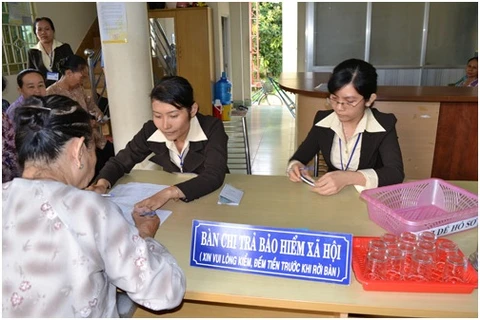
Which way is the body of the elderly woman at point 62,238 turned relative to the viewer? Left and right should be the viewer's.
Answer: facing away from the viewer and to the right of the viewer

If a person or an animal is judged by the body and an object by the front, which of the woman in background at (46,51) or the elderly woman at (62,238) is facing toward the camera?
the woman in background

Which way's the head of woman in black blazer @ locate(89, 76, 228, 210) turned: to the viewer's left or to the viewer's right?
to the viewer's left

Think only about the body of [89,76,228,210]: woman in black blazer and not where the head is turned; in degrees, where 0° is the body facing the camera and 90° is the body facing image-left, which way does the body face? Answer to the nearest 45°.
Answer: approximately 45°

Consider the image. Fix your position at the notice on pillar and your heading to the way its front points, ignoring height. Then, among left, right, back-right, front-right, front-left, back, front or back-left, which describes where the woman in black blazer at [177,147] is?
front

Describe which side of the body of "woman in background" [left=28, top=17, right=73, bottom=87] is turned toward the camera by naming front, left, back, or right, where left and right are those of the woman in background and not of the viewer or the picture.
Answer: front

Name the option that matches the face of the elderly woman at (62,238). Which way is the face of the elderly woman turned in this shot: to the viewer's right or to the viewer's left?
to the viewer's right

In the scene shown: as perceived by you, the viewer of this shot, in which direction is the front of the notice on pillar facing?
facing the viewer

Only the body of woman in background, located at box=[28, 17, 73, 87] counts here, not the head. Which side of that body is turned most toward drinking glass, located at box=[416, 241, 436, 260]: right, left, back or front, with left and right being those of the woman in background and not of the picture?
front

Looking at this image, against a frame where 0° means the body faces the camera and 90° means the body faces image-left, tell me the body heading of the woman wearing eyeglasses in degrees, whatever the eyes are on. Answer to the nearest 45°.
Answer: approximately 45°

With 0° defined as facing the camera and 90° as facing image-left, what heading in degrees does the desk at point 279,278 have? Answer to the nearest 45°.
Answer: approximately 0°
